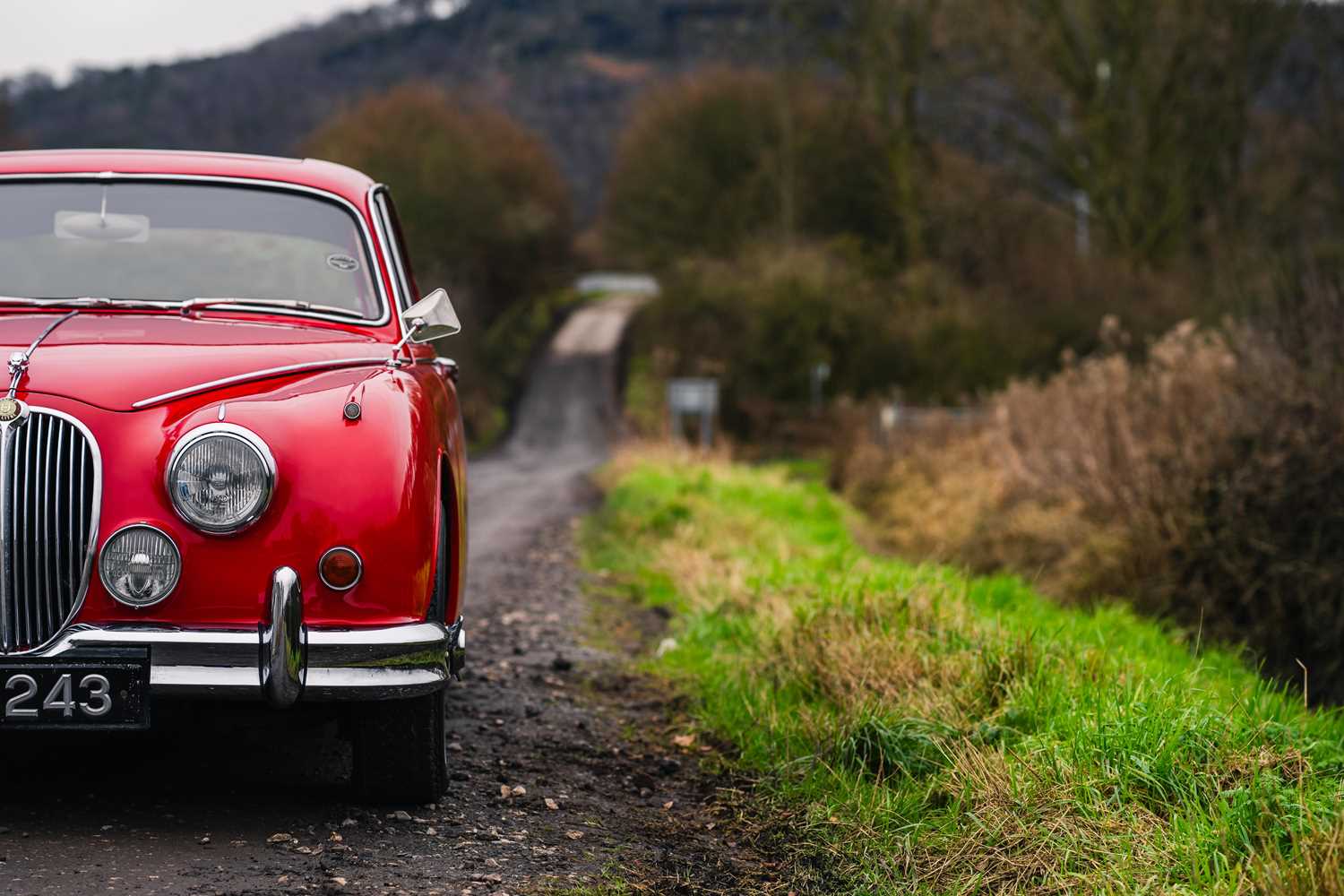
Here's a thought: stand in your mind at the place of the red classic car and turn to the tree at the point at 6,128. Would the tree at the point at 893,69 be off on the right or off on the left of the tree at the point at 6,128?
right

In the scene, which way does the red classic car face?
toward the camera

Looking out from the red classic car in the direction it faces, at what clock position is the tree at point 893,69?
The tree is roughly at 7 o'clock from the red classic car.

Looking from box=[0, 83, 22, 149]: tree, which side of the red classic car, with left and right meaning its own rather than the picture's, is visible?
back

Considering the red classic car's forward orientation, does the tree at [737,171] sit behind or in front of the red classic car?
behind

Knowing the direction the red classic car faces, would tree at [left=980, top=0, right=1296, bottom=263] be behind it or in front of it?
behind

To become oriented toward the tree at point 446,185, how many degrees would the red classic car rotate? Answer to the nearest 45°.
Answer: approximately 180°
